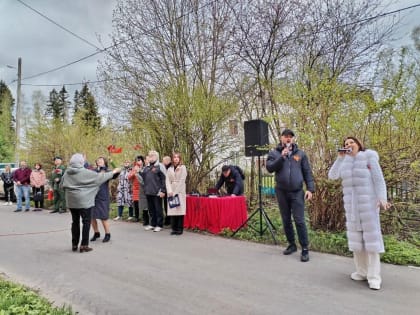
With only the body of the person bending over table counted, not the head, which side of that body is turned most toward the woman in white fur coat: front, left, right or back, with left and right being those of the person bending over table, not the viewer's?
left

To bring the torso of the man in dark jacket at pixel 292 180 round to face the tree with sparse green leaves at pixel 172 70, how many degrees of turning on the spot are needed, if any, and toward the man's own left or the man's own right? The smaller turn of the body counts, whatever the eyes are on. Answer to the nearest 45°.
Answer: approximately 135° to the man's own right

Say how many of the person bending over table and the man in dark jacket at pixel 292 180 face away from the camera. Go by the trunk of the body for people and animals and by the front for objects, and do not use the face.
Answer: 0

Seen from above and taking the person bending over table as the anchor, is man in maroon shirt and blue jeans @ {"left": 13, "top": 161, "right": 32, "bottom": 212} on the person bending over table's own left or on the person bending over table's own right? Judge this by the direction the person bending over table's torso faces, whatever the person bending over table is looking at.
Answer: on the person bending over table's own right

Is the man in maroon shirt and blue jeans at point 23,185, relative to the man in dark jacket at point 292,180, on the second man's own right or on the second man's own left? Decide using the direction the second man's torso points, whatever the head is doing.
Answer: on the second man's own right

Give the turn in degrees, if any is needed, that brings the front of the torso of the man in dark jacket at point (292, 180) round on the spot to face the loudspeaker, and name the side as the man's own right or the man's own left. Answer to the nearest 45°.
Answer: approximately 135° to the man's own right

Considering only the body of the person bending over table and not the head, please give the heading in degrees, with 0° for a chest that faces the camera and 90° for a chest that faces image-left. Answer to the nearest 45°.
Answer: approximately 45°

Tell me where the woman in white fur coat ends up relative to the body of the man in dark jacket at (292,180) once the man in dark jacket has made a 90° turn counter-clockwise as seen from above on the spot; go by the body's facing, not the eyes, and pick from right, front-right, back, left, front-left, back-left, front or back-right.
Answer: front-right

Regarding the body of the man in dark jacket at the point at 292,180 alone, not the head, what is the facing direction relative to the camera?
toward the camera

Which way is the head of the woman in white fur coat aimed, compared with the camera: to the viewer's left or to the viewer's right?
to the viewer's left

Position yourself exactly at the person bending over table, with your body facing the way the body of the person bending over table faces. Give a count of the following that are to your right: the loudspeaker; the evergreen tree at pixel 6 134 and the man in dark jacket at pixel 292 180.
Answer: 1

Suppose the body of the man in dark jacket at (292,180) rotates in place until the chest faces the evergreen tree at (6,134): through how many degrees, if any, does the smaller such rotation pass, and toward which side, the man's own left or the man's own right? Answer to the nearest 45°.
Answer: approximately 135° to the man's own right

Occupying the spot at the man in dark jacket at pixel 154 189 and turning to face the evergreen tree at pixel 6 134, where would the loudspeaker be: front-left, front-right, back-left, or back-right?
back-right
